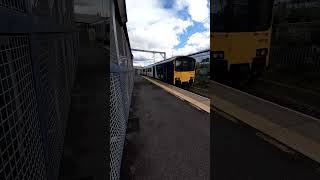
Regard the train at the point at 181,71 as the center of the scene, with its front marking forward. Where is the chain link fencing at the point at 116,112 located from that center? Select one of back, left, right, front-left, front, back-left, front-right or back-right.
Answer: front-right

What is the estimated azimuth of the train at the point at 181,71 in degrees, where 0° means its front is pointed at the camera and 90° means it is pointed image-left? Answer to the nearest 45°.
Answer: approximately 315°
